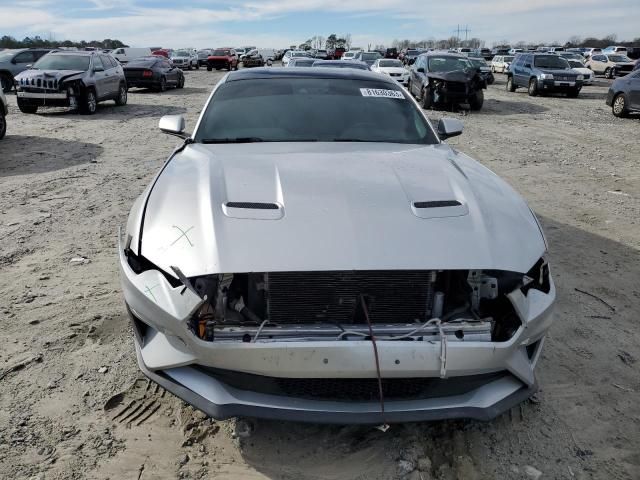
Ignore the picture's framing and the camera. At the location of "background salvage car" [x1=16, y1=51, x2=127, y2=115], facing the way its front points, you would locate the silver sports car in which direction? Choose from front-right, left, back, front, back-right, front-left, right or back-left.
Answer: front-left

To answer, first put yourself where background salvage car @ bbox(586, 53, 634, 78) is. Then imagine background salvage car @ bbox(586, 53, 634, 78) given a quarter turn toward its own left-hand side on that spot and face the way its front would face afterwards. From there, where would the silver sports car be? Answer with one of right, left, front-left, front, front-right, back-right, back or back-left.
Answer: back-right

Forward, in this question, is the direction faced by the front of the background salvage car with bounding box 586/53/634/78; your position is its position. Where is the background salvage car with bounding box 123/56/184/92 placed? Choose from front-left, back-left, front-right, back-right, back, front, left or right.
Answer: right

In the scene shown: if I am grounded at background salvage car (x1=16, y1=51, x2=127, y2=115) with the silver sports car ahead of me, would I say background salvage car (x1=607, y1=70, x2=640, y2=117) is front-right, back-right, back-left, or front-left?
front-left

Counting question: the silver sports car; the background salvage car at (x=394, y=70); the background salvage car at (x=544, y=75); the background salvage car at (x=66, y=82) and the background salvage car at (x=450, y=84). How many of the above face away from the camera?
0

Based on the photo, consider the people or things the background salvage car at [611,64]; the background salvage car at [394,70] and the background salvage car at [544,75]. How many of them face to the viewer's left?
0

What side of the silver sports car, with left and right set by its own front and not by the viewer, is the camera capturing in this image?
front

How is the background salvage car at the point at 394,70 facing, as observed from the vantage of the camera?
facing the viewer and to the right of the viewer

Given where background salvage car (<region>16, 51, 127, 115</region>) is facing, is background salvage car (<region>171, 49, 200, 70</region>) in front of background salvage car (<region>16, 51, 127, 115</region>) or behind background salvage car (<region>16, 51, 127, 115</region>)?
behind

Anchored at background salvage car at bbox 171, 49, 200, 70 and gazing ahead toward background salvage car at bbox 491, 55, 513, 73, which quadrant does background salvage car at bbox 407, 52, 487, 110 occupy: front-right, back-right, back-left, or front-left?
front-right

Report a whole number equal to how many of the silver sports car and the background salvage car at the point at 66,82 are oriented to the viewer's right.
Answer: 0

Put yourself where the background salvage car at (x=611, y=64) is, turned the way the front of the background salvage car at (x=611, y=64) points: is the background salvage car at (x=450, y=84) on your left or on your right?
on your right

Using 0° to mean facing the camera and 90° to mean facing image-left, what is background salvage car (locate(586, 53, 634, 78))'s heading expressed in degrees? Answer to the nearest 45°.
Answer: approximately 315°

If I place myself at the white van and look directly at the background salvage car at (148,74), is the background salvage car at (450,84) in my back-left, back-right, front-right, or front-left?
front-left

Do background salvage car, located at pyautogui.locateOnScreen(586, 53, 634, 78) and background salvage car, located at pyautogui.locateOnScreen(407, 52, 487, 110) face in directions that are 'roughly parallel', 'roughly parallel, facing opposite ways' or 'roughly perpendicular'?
roughly parallel

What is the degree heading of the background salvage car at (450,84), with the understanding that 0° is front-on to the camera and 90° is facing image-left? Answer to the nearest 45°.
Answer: approximately 315°
